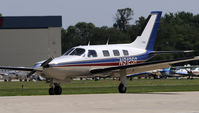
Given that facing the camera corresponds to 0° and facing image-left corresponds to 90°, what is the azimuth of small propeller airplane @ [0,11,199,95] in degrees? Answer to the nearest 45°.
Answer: approximately 45°
